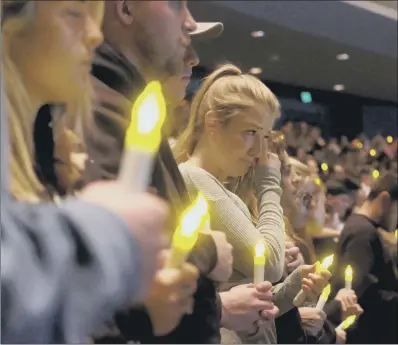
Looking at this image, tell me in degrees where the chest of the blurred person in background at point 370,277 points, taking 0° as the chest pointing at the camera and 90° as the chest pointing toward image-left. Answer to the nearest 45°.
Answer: approximately 270°

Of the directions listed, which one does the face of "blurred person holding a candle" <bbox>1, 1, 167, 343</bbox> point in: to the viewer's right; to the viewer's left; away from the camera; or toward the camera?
to the viewer's right

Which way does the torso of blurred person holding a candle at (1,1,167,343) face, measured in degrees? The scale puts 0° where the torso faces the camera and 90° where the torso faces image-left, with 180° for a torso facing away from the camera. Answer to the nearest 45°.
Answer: approximately 270°
